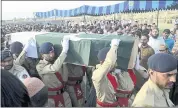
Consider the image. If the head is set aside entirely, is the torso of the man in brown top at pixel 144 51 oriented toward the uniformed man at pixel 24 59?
yes

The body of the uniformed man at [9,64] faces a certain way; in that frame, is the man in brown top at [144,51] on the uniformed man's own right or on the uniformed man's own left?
on the uniformed man's own left
